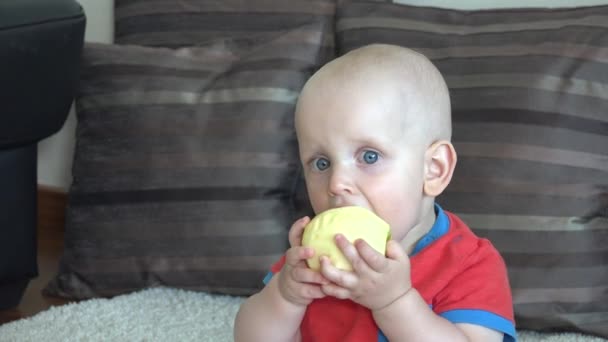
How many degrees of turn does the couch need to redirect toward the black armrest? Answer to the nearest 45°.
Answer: approximately 90° to its right

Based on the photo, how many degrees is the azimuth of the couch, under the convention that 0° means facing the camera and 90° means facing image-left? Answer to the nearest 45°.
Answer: approximately 0°
